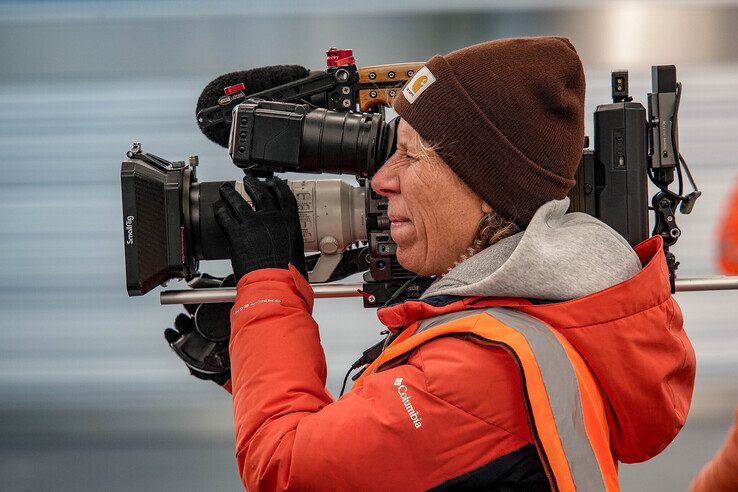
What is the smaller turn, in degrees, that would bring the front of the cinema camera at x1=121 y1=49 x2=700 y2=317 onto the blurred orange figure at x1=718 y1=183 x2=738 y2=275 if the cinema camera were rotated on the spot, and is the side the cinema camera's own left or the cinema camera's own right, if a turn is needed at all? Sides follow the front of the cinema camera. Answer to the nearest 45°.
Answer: approximately 135° to the cinema camera's own right

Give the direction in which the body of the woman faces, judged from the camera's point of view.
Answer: to the viewer's left

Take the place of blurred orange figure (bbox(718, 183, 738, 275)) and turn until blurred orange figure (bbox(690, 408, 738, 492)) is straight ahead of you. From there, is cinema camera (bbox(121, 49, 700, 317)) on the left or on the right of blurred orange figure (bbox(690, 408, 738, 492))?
right

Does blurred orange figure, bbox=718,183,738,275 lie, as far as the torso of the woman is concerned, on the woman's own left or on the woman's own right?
on the woman's own right

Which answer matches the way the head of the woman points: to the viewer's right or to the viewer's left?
to the viewer's left

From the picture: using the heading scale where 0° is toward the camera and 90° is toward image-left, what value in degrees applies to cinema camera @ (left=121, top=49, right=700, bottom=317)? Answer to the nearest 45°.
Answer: approximately 90°
